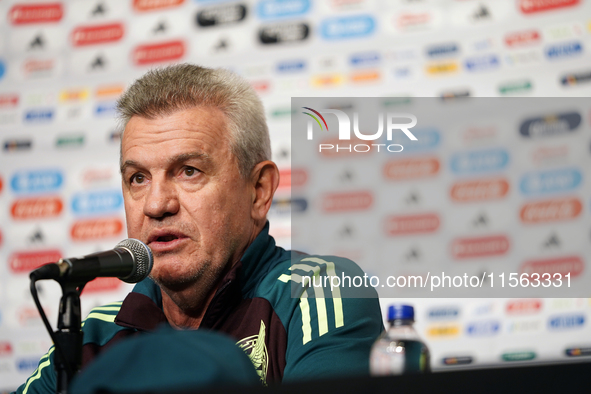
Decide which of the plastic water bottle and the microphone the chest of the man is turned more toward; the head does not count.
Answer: the microphone

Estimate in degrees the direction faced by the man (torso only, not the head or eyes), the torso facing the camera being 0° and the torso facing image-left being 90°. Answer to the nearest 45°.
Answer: approximately 45°

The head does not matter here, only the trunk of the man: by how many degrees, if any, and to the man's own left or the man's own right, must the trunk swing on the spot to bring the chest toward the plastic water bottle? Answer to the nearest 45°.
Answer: approximately 45° to the man's own left

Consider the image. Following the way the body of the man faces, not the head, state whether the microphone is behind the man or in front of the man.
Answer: in front
